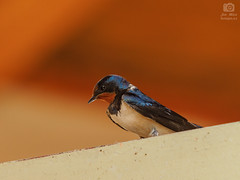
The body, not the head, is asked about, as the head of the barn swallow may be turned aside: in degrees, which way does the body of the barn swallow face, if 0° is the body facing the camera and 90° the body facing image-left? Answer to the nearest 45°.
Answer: approximately 90°
